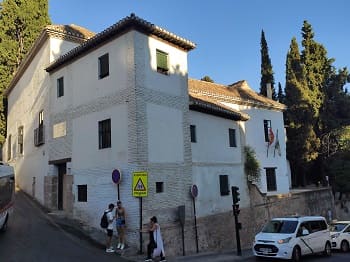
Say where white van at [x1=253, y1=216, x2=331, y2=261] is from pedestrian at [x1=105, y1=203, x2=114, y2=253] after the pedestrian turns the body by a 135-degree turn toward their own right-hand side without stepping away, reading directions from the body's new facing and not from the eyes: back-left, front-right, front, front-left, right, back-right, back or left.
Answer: back-left

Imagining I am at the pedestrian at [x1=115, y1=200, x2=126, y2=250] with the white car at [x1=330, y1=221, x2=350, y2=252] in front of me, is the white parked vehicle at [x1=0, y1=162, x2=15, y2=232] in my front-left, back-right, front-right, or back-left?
back-left

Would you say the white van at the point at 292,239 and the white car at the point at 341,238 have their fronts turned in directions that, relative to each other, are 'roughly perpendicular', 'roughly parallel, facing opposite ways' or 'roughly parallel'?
roughly parallel

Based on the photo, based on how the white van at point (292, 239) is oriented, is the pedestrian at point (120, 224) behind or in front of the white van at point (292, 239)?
in front

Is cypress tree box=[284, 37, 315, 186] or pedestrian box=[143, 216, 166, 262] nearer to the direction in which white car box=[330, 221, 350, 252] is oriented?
the pedestrian

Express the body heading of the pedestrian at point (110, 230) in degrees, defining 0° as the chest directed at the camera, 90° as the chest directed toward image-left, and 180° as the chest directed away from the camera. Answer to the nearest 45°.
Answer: approximately 270°

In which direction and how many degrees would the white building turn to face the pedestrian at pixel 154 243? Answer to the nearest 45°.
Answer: approximately 45° to its left

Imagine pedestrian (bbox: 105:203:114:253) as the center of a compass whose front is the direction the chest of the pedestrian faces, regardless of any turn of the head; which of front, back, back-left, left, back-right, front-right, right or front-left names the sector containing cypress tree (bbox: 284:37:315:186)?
front-left

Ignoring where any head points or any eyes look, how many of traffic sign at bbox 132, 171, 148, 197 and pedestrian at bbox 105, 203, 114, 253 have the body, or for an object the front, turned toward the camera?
1

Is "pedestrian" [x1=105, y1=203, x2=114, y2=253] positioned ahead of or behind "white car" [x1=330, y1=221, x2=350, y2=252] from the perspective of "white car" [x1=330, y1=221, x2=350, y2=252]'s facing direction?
ahead

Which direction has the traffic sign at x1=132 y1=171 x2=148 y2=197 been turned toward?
toward the camera

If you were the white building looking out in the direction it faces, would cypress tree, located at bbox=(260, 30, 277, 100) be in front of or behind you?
behind

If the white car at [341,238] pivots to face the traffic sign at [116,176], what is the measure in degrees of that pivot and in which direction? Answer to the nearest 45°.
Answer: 0° — it already faces it

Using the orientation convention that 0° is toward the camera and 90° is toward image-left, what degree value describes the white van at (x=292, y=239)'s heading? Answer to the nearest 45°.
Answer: approximately 45°

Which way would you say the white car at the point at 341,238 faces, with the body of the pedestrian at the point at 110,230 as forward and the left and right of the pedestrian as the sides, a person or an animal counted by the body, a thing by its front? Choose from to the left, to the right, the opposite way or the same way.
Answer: the opposite way

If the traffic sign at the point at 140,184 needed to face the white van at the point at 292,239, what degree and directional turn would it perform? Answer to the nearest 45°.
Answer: approximately 90° to its left

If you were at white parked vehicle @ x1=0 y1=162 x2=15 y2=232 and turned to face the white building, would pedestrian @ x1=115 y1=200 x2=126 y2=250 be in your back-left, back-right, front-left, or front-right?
front-right

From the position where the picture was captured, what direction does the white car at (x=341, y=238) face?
facing the viewer and to the left of the viewer
